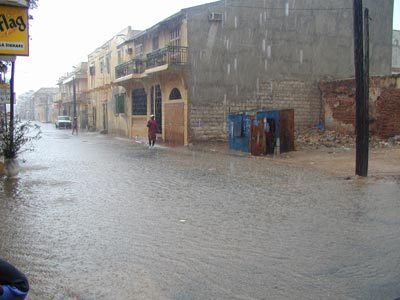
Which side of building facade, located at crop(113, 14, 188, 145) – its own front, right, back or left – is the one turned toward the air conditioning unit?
left

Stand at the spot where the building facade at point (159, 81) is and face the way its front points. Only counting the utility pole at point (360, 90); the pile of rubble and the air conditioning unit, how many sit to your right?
0

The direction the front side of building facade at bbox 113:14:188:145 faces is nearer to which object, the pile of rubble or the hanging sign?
the hanging sign

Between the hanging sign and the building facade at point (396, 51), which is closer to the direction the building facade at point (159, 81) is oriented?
the hanging sign

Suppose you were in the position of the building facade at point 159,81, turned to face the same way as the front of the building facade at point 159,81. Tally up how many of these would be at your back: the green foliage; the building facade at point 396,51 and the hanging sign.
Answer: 1

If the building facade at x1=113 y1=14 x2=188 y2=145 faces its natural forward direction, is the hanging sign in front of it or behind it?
in front

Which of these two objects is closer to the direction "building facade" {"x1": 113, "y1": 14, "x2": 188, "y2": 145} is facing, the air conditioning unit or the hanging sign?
the hanging sign

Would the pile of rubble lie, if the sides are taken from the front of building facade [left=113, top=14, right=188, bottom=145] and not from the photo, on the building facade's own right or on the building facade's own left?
on the building facade's own left

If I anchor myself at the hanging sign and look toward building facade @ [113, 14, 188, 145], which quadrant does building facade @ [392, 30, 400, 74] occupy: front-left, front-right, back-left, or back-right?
front-right

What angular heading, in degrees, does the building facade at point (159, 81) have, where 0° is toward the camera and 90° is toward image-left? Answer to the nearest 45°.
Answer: approximately 45°

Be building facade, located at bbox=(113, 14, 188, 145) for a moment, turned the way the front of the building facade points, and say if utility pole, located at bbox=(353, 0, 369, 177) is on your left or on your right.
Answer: on your left

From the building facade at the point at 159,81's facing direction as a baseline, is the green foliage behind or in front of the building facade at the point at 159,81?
in front
